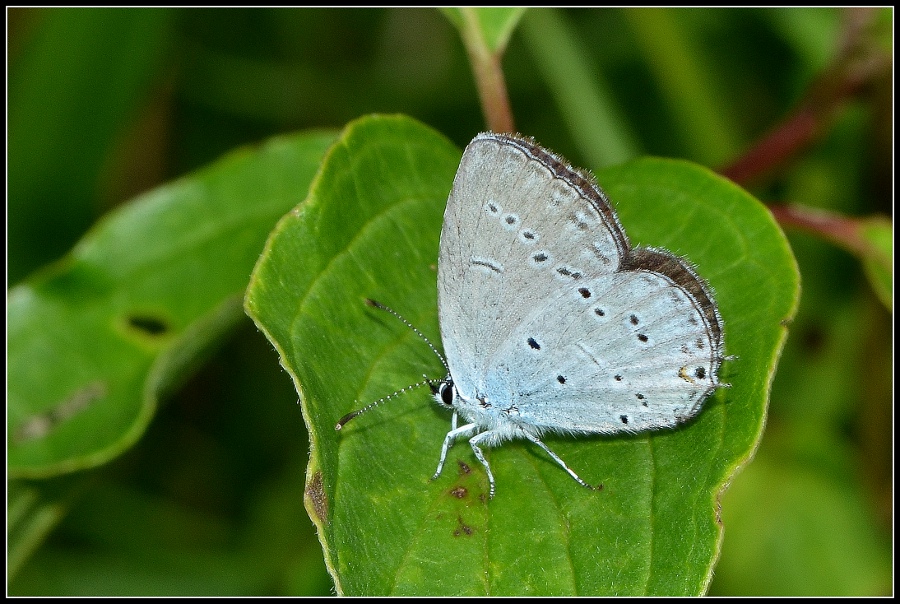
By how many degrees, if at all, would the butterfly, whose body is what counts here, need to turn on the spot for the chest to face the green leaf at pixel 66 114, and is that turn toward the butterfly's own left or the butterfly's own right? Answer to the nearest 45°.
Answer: approximately 45° to the butterfly's own right

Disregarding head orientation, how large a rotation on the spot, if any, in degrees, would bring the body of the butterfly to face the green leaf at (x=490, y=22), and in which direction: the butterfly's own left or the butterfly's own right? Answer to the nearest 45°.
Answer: approximately 90° to the butterfly's own right

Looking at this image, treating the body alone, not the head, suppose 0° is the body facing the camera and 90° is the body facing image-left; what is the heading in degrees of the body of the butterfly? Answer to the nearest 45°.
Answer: approximately 90°

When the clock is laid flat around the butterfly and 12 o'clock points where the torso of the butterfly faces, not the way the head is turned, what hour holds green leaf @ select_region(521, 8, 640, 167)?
The green leaf is roughly at 3 o'clock from the butterfly.
